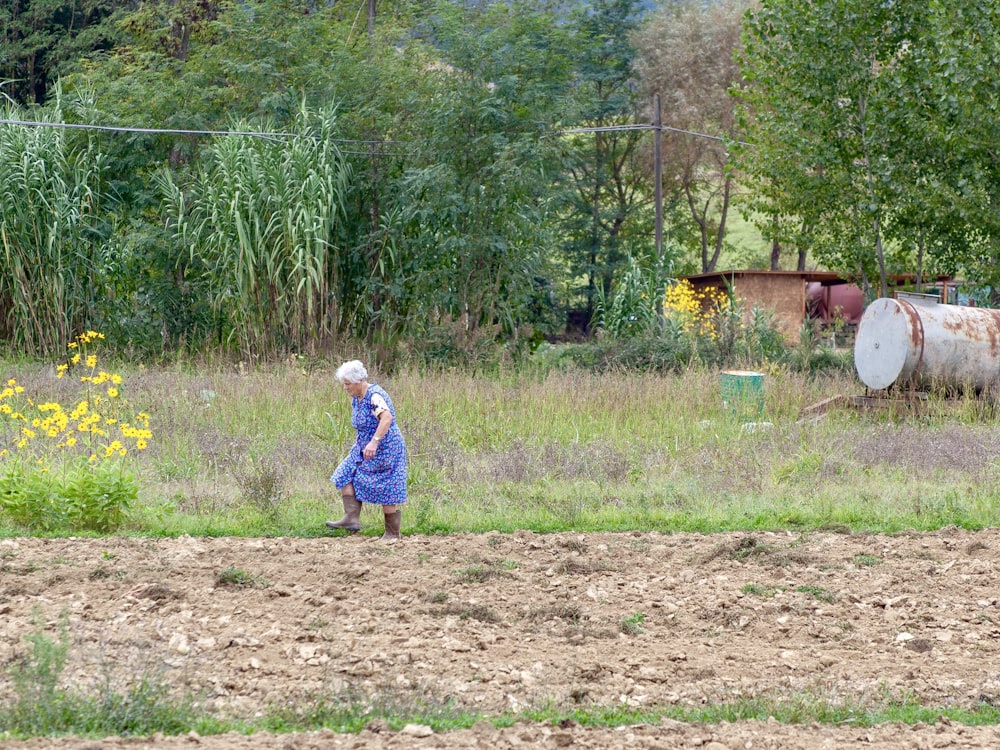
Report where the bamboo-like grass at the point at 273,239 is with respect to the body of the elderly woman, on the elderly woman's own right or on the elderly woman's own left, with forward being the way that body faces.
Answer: on the elderly woman's own right

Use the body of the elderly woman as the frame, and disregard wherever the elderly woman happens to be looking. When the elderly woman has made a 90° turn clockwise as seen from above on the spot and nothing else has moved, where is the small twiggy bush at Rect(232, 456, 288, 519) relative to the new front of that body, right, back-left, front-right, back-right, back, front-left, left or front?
front-left

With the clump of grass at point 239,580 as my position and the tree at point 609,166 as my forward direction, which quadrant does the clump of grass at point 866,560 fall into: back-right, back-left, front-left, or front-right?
front-right

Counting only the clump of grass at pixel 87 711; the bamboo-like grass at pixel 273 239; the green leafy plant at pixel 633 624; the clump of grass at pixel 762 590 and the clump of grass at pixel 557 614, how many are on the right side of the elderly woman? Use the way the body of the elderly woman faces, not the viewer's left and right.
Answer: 1

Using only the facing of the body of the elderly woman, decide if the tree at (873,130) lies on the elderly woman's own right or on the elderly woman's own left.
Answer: on the elderly woman's own right

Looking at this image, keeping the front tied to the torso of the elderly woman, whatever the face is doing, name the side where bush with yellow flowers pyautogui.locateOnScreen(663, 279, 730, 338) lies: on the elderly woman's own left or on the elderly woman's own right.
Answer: on the elderly woman's own right

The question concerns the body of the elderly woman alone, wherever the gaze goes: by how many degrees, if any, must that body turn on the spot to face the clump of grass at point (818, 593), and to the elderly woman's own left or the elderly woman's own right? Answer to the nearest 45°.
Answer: approximately 135° to the elderly woman's own left

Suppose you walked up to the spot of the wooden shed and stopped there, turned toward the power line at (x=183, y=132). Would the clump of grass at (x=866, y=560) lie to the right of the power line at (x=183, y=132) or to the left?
left

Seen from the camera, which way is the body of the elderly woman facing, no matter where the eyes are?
to the viewer's left
